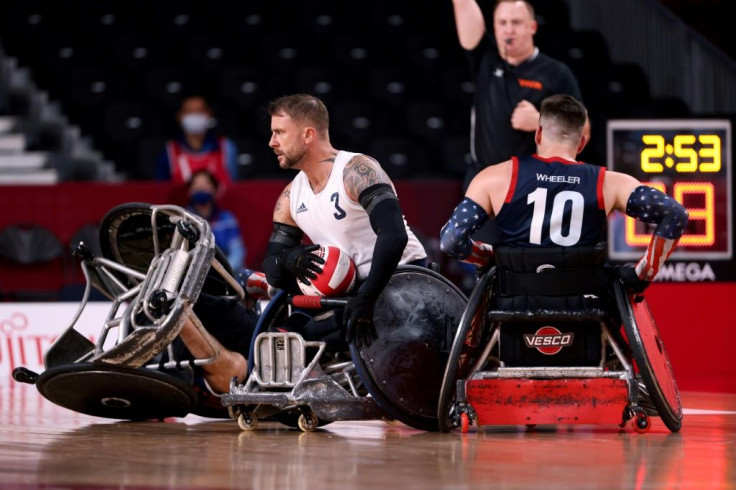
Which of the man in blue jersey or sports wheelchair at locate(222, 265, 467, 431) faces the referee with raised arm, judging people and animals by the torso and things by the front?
the man in blue jersey

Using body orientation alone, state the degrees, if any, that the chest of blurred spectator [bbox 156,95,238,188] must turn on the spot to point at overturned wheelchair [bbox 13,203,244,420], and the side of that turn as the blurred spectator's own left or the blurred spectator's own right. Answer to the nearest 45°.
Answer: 0° — they already face it

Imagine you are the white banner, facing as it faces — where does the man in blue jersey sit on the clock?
The man in blue jersey is roughly at 11 o'clock from the white banner.

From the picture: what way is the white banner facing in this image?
toward the camera

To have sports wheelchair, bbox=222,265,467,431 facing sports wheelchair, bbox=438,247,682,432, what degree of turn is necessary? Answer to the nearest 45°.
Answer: approximately 135° to its left

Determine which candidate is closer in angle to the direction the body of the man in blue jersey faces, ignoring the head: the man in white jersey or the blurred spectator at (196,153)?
the blurred spectator

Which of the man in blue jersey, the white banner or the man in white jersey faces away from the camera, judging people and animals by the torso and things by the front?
the man in blue jersey

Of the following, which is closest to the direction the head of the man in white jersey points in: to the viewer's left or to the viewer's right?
to the viewer's left

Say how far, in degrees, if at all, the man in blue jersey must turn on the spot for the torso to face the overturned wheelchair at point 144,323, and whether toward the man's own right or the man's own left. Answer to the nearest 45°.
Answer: approximately 90° to the man's own left

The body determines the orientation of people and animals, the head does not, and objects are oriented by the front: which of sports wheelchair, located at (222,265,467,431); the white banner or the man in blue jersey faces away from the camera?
the man in blue jersey

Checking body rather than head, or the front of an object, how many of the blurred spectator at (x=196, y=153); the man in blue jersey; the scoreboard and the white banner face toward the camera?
3

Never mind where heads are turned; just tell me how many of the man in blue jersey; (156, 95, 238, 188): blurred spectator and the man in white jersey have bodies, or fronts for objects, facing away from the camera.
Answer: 1

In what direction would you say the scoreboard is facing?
toward the camera

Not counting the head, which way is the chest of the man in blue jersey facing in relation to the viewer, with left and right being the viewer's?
facing away from the viewer

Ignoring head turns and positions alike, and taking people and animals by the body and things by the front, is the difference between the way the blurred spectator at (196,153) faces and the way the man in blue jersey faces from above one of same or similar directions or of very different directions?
very different directions

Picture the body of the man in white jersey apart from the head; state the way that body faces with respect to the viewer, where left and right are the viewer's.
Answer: facing the viewer and to the left of the viewer

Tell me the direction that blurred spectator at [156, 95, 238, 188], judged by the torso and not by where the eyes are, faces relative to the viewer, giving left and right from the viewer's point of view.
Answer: facing the viewer
